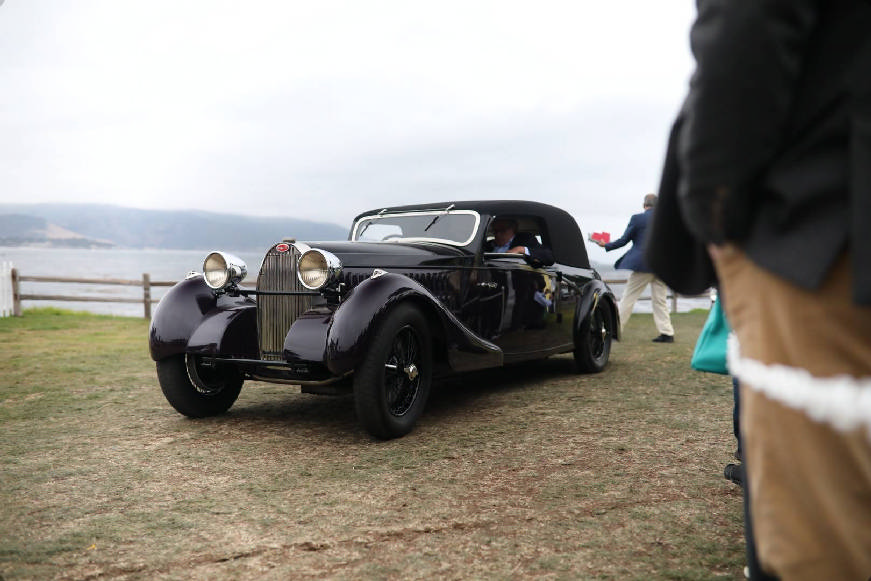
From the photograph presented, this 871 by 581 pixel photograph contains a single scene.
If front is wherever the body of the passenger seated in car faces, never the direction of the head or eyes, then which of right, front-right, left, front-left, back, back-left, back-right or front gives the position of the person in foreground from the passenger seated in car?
front-left

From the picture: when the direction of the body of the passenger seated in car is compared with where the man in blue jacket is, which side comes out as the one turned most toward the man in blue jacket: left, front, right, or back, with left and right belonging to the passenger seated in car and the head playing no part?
back

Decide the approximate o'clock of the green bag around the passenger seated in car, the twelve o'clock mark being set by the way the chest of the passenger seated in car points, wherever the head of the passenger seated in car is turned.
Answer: The green bag is roughly at 10 o'clock from the passenger seated in car.

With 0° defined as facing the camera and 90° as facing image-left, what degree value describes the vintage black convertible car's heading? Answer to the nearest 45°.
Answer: approximately 45°

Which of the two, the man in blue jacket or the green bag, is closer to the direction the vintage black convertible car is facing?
the green bag

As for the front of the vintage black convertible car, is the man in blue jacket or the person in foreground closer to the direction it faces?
the person in foreground

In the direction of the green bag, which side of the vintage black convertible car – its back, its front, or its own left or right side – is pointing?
left

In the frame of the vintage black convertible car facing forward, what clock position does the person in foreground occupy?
The person in foreground is roughly at 10 o'clock from the vintage black convertible car.

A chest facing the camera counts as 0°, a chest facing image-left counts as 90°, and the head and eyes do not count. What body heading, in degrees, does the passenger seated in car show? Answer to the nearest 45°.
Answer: approximately 45°
